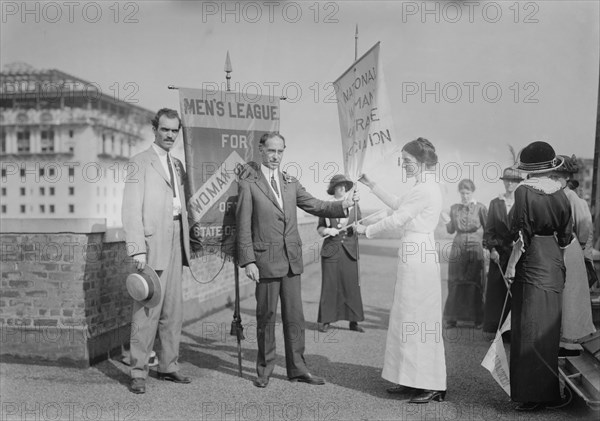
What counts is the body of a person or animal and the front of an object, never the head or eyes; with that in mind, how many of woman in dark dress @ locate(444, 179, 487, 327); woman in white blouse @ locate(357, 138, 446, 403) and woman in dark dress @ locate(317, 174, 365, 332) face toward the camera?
2

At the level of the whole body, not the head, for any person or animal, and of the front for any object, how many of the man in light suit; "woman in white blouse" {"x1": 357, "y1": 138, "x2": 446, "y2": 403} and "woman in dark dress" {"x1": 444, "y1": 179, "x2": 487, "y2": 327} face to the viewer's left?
1

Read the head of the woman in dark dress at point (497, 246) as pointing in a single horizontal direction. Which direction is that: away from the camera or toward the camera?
toward the camera

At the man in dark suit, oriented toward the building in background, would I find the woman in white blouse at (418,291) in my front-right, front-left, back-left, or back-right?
back-right

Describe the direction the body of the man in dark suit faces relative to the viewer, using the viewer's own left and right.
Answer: facing the viewer and to the right of the viewer

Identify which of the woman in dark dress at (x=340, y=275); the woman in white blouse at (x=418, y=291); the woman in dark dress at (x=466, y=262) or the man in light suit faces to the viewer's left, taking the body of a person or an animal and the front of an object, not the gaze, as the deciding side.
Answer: the woman in white blouse

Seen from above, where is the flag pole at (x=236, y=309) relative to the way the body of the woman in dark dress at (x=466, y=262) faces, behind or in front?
in front

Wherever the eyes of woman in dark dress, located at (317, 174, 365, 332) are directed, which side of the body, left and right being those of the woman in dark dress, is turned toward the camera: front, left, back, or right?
front

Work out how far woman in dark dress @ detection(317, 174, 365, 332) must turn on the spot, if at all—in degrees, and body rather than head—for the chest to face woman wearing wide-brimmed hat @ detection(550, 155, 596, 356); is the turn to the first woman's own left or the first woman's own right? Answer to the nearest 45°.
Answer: approximately 45° to the first woman's own left

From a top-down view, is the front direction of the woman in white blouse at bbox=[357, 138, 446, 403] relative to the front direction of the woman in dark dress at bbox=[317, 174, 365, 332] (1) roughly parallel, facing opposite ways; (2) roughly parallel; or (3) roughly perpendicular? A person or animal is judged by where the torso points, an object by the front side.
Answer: roughly perpendicular

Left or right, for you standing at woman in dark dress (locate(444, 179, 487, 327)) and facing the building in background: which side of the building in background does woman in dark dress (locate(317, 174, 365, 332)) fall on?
left

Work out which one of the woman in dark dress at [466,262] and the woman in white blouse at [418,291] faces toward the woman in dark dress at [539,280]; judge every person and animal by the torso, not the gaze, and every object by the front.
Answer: the woman in dark dress at [466,262]

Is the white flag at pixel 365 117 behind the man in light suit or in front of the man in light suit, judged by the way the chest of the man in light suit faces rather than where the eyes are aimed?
in front

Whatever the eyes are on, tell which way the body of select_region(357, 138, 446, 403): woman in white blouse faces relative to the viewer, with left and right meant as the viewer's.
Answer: facing to the left of the viewer

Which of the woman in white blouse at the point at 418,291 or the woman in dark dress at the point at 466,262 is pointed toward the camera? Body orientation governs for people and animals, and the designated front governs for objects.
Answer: the woman in dark dress

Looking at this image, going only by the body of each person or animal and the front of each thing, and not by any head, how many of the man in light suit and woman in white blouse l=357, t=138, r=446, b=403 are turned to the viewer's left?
1
